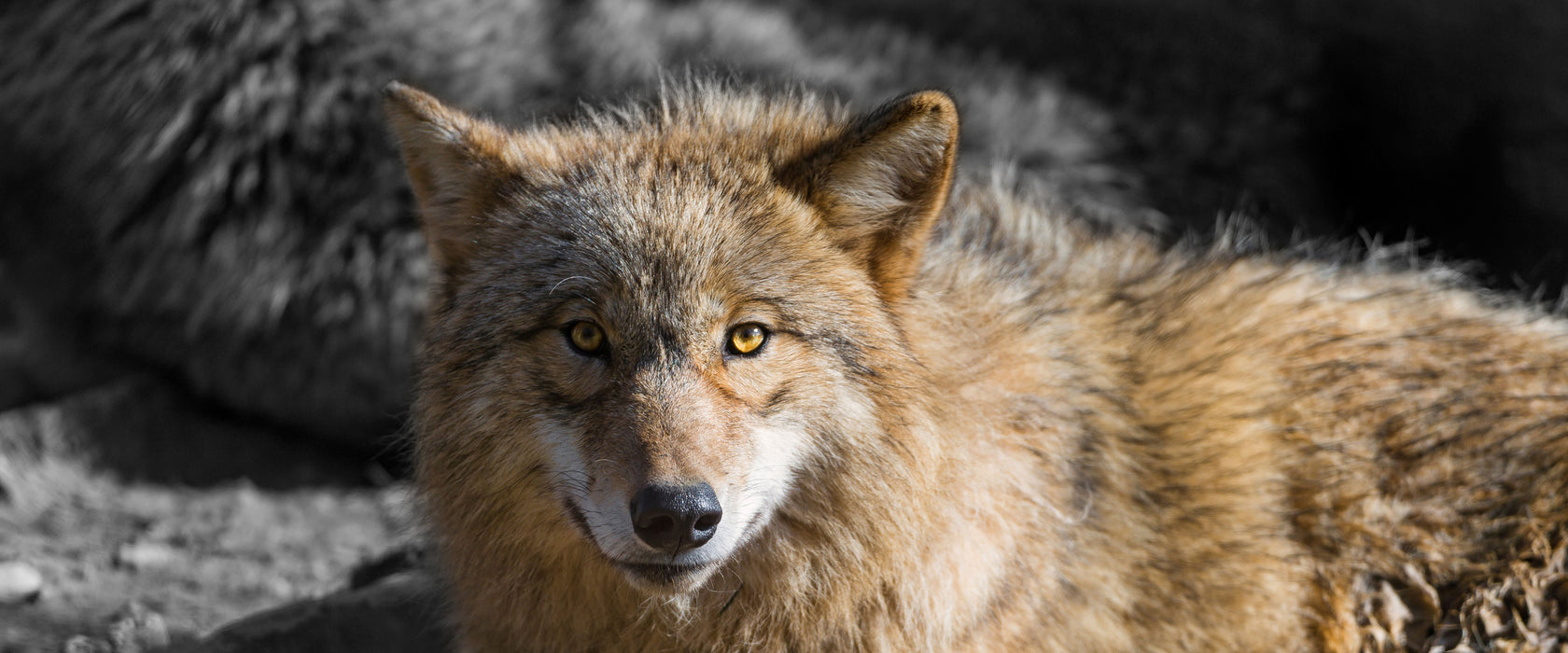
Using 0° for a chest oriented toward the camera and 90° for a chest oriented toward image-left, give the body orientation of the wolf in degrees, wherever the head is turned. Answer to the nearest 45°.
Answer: approximately 45°
